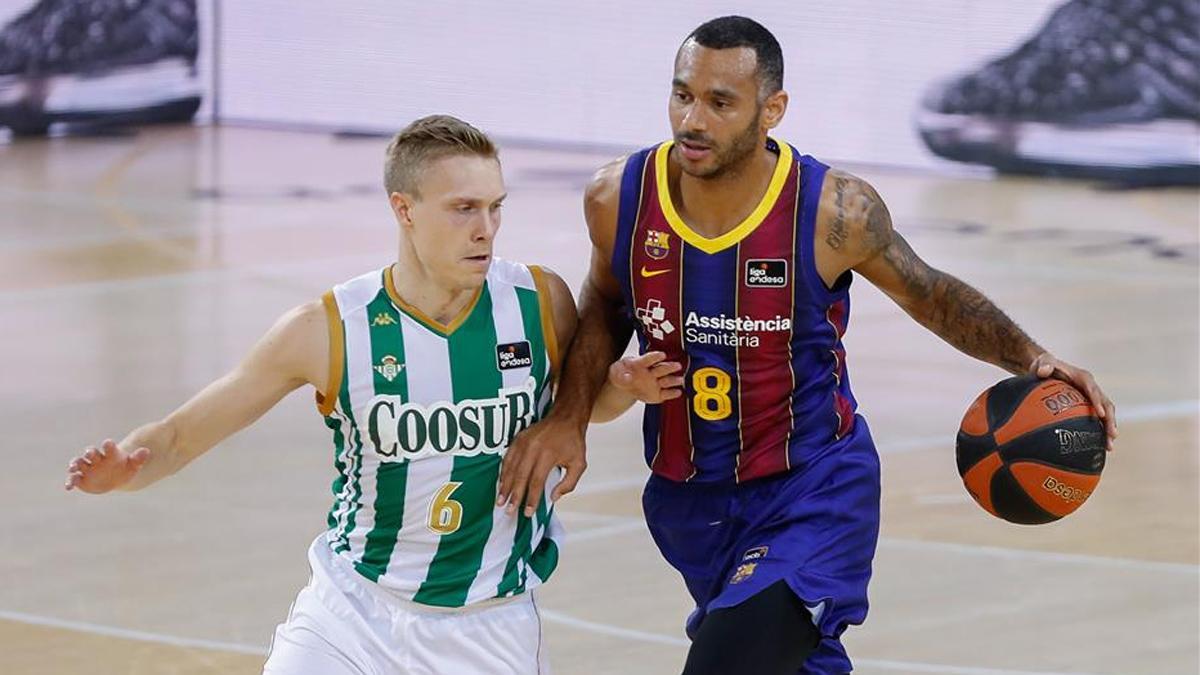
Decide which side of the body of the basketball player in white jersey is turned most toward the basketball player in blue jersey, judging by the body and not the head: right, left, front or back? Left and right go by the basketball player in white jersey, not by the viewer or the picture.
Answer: left

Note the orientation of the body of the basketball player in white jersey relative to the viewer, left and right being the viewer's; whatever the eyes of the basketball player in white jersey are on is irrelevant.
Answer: facing the viewer

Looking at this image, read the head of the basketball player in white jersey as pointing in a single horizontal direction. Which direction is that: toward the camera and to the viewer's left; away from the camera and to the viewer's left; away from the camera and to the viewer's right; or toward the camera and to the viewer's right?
toward the camera and to the viewer's right
